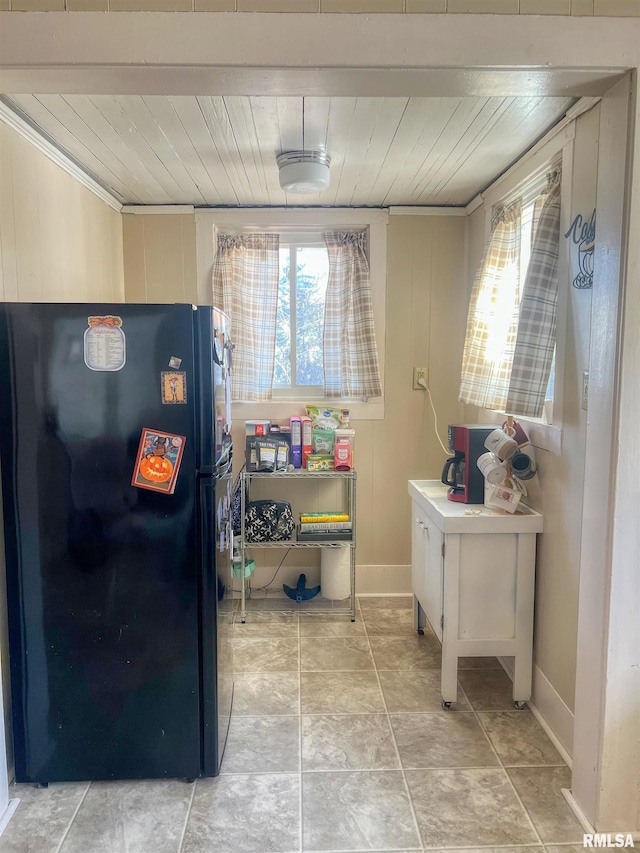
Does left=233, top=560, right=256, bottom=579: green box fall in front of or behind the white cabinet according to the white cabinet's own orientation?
in front

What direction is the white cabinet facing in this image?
to the viewer's left

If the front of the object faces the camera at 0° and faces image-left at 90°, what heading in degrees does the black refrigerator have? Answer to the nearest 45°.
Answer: approximately 270°

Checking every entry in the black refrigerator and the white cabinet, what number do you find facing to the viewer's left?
1

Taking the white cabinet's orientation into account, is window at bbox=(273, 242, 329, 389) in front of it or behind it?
in front

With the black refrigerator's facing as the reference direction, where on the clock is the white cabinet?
The white cabinet is roughly at 12 o'clock from the black refrigerator.

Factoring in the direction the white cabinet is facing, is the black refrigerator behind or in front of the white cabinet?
in front

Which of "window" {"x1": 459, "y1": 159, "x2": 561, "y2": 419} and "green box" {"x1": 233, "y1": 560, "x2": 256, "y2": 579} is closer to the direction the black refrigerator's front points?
the window
